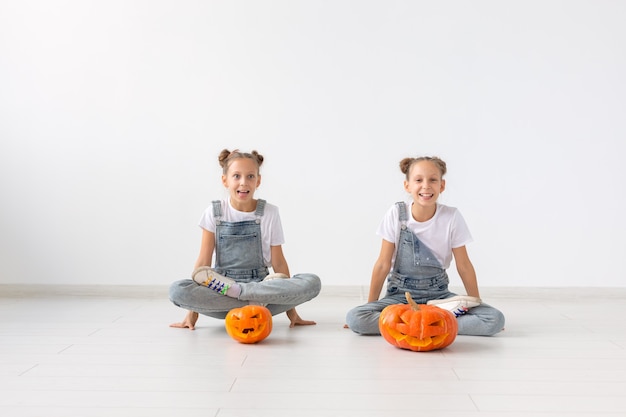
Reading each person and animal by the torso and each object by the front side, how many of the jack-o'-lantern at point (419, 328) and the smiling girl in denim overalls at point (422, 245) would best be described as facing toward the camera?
2

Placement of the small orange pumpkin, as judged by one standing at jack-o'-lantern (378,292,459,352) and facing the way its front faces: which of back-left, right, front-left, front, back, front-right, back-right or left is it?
right

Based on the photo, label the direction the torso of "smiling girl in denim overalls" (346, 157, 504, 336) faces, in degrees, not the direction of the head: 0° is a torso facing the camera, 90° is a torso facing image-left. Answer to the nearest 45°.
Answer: approximately 0°

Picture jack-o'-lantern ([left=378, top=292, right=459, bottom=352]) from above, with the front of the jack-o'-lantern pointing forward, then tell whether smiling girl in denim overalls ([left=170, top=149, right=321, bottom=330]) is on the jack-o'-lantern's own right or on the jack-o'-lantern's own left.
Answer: on the jack-o'-lantern's own right

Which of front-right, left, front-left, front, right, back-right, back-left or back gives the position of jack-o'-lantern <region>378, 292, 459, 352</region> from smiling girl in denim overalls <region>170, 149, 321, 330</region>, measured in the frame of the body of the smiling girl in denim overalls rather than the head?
front-left

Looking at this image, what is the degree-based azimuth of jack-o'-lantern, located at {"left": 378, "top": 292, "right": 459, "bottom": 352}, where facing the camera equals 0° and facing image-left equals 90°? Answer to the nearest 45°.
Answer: approximately 0°
